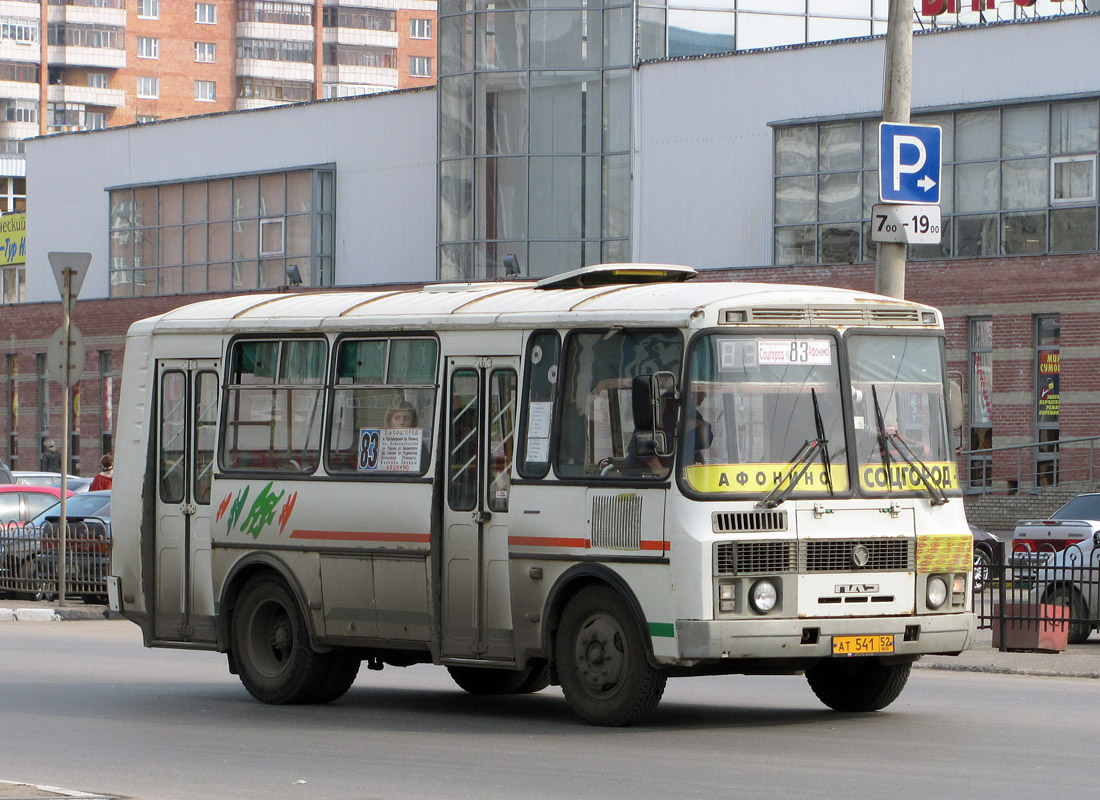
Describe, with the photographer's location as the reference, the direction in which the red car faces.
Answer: facing to the right of the viewer

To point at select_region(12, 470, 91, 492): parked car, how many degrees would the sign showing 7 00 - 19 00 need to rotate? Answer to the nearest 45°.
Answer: approximately 135° to its right

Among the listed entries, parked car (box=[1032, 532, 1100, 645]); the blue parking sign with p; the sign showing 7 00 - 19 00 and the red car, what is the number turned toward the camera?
2

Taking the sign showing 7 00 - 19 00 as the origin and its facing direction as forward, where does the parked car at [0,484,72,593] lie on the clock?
The parked car is roughly at 4 o'clock from the sign showing 7 00 - 19 00.

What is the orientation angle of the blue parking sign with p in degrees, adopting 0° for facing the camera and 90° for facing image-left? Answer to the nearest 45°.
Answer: approximately 0°

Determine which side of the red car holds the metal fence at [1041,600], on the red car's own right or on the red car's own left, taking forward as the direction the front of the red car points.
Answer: on the red car's own right

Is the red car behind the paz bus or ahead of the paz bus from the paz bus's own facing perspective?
behind

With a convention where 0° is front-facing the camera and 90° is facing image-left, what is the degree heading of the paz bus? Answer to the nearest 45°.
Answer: approximately 315°

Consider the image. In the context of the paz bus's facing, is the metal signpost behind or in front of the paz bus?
behind
